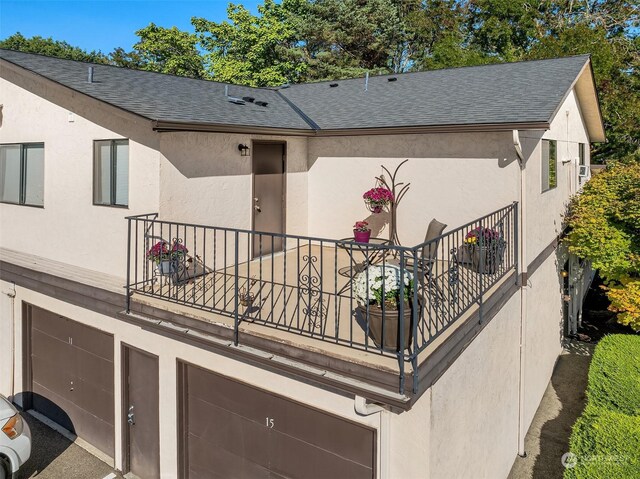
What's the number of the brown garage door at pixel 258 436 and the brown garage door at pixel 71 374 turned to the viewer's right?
0

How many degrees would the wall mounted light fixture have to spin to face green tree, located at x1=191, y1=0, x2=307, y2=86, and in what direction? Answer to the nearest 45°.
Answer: approximately 135° to its left

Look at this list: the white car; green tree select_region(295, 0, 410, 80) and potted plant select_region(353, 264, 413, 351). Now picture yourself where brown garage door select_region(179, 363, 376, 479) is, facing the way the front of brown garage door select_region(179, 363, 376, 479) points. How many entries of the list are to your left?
1

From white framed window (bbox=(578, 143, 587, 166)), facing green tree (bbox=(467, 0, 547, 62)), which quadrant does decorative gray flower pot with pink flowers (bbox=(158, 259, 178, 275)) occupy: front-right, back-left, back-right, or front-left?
back-left

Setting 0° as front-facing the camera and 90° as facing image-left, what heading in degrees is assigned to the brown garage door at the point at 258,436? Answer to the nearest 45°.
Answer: approximately 45°

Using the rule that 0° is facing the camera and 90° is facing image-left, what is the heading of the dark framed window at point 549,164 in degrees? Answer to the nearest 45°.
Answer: approximately 315°

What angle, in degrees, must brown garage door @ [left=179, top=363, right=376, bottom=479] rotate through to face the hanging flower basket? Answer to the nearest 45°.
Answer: approximately 180°

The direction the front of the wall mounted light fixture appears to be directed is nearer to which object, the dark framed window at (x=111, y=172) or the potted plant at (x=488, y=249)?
the potted plant

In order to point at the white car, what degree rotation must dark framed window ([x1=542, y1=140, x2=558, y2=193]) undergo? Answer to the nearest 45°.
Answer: approximately 90° to its right

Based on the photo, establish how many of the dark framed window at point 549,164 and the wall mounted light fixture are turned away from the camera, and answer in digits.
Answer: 0

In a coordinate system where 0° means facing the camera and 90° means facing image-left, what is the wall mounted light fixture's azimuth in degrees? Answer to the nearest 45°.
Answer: approximately 315°
